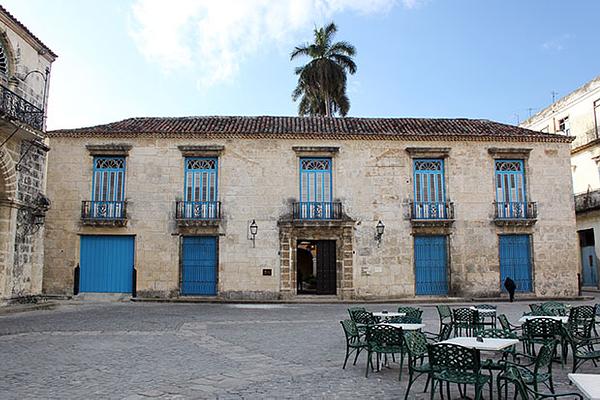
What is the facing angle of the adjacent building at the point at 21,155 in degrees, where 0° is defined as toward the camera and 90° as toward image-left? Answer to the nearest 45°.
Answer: approximately 315°

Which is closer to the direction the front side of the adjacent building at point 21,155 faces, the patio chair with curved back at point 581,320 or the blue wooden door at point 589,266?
the patio chair with curved back

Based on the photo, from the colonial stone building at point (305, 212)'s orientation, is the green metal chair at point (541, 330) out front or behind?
out front

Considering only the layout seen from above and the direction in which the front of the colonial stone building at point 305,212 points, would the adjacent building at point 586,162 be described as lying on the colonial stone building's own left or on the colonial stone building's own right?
on the colonial stone building's own left

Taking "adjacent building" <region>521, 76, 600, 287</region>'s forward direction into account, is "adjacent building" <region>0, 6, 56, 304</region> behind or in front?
in front

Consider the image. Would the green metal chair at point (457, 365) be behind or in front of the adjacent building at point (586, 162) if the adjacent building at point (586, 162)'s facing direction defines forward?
in front

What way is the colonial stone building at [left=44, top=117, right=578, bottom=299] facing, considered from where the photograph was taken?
facing the viewer

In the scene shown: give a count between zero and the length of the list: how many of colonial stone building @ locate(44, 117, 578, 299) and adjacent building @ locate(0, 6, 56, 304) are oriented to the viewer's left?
0

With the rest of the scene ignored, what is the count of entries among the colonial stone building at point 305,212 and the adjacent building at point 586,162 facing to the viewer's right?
0

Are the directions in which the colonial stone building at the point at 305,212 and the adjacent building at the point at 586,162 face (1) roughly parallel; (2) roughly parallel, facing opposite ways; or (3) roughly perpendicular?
roughly perpendicular

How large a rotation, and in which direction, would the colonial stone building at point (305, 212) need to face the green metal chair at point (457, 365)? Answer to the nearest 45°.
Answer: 0° — it already faces it

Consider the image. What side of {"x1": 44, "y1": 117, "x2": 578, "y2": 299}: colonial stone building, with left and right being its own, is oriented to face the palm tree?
back

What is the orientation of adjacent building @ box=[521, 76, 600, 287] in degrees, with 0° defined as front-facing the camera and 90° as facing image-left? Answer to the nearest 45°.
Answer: approximately 45°

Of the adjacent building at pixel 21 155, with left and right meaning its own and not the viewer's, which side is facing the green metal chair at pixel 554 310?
front

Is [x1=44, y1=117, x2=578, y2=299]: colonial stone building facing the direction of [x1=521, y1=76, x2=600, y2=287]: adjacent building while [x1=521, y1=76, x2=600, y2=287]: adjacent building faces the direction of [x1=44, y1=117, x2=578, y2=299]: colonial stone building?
no

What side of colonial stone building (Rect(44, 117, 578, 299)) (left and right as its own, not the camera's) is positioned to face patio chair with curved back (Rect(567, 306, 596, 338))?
front

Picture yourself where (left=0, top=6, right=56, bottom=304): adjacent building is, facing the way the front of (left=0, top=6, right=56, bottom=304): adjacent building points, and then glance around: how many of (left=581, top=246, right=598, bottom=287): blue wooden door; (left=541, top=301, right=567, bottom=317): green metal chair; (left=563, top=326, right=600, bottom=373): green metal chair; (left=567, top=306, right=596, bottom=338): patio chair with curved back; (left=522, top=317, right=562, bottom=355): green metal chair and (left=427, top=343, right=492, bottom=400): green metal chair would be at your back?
0

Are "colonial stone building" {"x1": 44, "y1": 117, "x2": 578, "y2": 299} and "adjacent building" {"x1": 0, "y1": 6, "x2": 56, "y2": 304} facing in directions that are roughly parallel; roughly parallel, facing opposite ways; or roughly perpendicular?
roughly perpendicular
